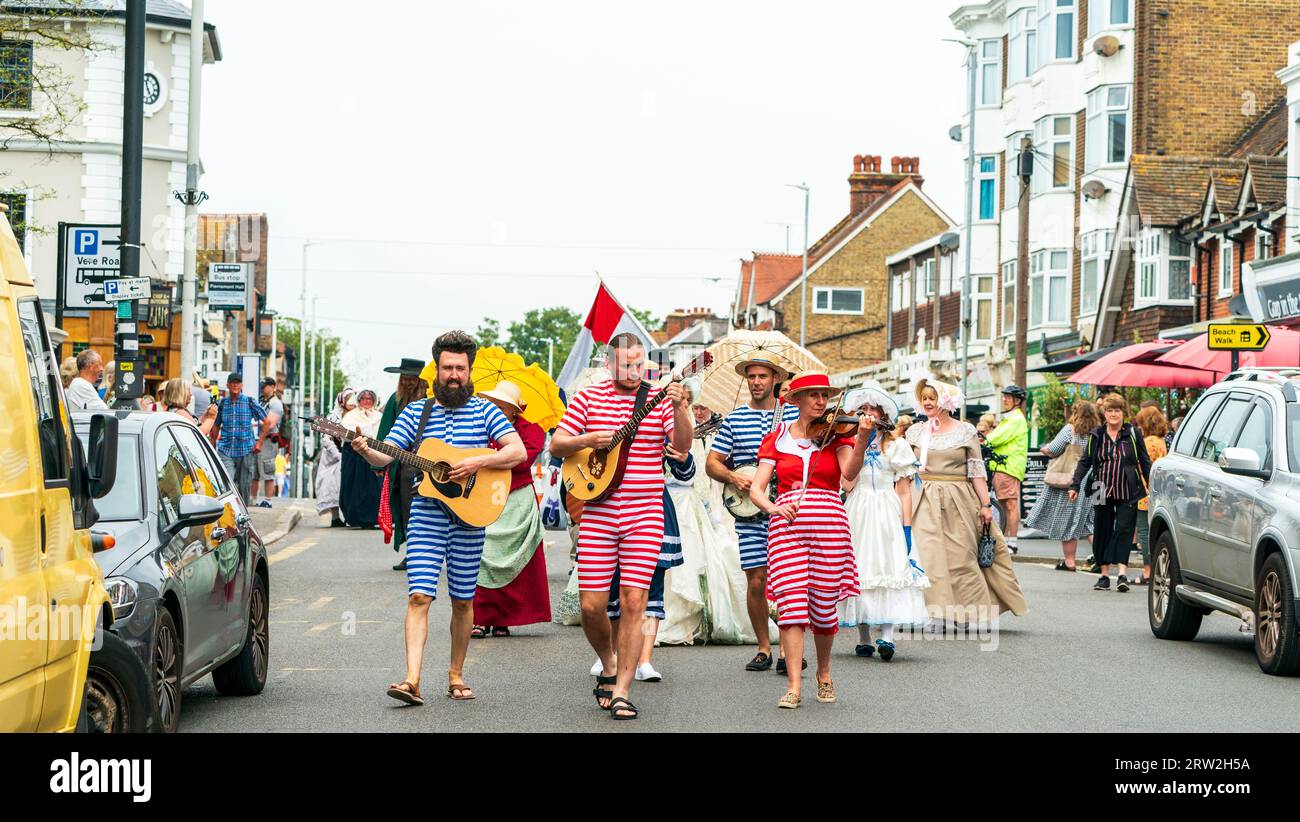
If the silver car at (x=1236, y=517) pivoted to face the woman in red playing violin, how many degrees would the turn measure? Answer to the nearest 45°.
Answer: approximately 90° to its right

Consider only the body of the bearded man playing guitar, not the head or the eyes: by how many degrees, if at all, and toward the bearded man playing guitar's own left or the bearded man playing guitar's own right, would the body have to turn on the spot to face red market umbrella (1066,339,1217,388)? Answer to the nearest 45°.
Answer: approximately 135° to the bearded man playing guitar's own left
